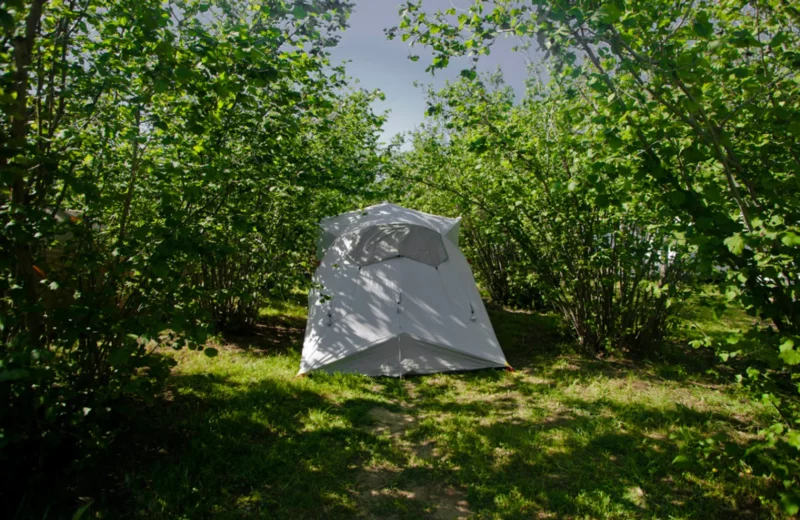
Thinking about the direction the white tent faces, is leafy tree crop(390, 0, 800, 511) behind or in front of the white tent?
in front

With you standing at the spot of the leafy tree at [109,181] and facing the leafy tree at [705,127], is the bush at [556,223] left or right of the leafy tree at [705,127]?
left

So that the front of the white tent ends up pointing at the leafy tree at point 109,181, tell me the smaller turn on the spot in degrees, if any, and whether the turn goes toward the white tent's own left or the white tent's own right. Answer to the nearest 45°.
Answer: approximately 45° to the white tent's own right

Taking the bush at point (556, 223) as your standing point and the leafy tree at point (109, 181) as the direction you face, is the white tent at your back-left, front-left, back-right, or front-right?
front-right

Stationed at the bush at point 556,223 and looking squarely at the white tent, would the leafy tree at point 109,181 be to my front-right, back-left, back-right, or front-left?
front-left

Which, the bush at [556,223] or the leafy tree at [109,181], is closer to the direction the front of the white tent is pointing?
the leafy tree

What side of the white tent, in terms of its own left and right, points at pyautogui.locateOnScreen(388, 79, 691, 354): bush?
left

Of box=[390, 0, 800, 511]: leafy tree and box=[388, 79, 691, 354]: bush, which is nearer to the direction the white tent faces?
the leafy tree
